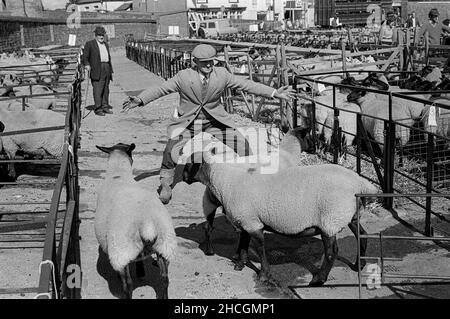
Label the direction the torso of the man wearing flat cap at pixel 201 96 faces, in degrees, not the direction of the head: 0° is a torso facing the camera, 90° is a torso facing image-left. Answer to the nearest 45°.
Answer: approximately 0°

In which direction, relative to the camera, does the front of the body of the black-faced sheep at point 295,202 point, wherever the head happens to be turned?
to the viewer's left

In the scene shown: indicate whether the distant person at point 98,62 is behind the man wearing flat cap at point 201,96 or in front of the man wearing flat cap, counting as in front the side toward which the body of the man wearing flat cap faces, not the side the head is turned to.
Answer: behind

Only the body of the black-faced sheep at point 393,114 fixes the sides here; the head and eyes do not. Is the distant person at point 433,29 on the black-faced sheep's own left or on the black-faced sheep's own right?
on the black-faced sheep's own right

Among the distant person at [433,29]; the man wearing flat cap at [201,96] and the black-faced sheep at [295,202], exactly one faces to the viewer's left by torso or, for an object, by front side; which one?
the black-faced sheep

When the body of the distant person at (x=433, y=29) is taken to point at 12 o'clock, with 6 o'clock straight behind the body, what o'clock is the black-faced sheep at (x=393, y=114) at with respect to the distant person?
The black-faced sheep is roughly at 12 o'clock from the distant person.

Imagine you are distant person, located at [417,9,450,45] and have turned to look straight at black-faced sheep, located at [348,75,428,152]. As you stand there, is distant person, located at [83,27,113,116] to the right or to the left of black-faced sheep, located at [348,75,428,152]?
right

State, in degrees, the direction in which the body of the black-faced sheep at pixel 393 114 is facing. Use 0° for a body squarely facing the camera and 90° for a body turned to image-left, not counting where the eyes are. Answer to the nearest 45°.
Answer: approximately 90°
